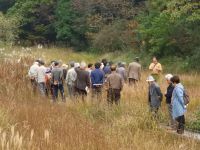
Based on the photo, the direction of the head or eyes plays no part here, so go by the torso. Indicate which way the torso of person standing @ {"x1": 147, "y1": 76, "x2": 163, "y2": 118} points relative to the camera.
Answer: to the viewer's left

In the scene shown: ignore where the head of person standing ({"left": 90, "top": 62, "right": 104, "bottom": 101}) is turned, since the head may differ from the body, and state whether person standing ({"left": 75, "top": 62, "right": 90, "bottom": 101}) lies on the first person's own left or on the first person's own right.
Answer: on the first person's own left

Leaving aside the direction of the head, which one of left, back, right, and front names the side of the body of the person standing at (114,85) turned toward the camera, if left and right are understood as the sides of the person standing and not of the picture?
back

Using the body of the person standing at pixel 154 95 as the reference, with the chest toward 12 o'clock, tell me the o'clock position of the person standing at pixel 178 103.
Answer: the person standing at pixel 178 103 is roughly at 8 o'clock from the person standing at pixel 154 95.

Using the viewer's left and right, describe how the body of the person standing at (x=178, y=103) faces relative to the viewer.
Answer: facing to the left of the viewer

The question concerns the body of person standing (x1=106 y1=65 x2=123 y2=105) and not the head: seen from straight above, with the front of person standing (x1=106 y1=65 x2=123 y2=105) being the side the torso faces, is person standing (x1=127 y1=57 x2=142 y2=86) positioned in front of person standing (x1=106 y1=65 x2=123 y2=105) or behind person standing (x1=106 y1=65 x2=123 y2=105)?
in front

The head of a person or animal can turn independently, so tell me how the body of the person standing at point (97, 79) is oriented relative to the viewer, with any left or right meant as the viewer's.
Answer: facing away from the viewer

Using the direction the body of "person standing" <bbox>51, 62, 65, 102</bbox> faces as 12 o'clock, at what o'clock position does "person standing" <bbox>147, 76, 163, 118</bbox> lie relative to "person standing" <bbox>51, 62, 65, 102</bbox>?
"person standing" <bbox>147, 76, 163, 118</bbox> is roughly at 5 o'clock from "person standing" <bbox>51, 62, 65, 102</bbox>.

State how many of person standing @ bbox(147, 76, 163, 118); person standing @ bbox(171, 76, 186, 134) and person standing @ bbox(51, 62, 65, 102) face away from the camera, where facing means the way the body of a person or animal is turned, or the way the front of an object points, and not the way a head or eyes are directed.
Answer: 1

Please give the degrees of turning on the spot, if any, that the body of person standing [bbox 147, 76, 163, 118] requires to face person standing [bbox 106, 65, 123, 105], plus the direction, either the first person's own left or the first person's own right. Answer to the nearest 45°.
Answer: approximately 45° to the first person's own right

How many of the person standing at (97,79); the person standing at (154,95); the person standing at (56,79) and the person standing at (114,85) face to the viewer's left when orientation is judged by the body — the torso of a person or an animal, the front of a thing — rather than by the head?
1

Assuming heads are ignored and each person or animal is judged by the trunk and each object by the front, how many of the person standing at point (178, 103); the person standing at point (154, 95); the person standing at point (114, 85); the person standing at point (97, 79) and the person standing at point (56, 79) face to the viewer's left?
2
